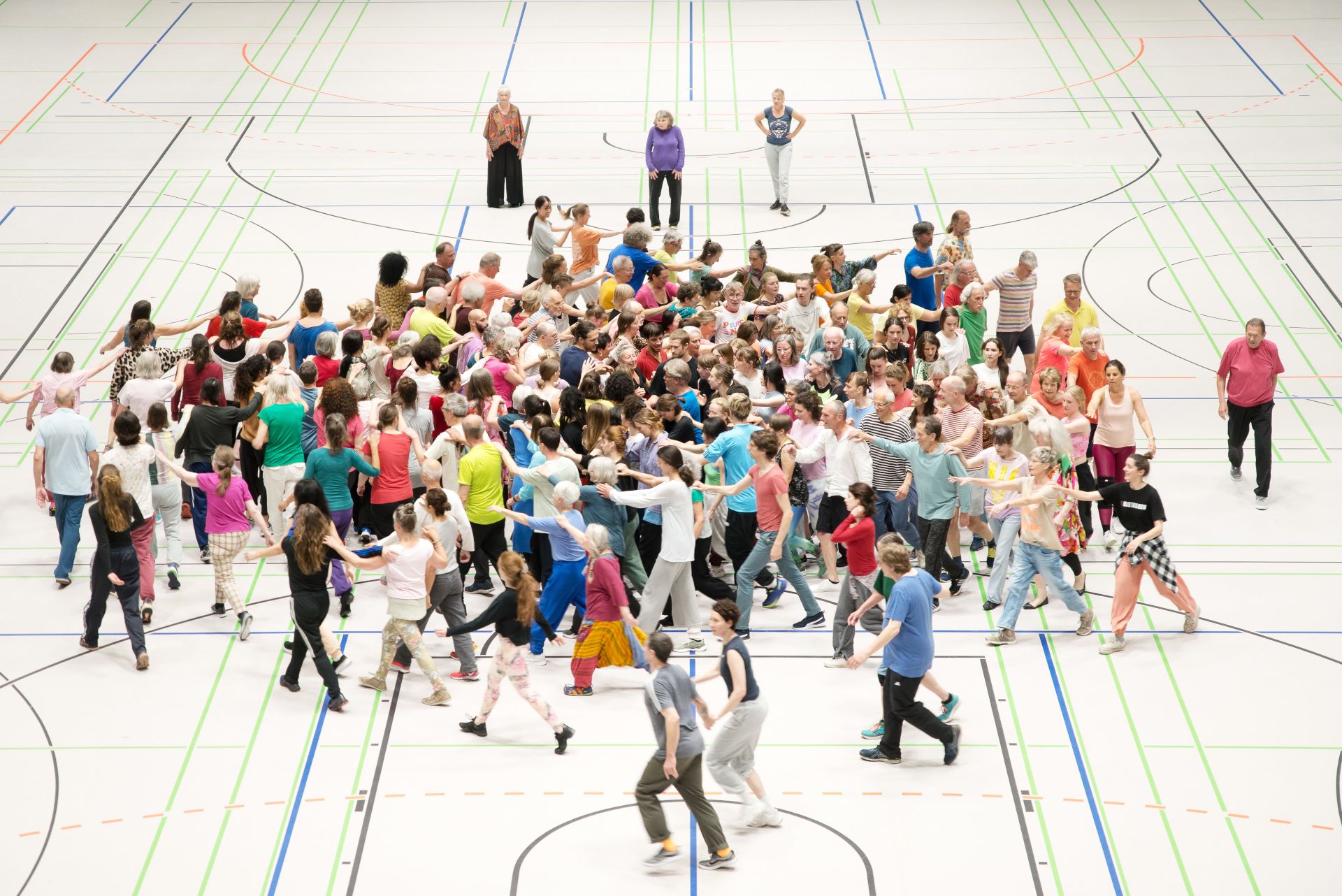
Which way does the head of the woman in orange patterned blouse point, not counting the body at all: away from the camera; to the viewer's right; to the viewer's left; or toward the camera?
toward the camera

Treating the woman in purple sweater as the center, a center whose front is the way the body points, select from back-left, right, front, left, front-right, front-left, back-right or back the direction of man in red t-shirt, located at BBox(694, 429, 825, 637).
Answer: front

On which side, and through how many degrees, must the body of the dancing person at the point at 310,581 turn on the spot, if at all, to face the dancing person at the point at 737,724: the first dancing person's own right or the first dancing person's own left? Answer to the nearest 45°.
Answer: approximately 180°

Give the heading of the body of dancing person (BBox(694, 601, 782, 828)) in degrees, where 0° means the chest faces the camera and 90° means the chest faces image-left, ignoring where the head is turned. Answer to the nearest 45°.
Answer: approximately 90°

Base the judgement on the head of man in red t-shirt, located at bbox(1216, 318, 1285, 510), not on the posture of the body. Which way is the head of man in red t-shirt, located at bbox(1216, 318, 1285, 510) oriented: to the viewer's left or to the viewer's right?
to the viewer's left

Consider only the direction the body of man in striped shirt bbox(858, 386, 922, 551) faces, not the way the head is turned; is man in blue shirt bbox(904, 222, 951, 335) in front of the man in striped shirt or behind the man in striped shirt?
behind

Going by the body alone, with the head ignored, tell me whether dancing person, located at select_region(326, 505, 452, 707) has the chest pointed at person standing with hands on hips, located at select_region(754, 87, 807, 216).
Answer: no

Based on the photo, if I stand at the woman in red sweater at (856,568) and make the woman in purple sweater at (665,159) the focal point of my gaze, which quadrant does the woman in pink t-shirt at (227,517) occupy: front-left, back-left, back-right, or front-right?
front-left

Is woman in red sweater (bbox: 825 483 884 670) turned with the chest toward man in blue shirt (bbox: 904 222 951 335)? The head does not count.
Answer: no

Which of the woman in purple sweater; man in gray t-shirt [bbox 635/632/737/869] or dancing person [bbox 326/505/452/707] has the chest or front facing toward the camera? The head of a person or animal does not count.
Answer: the woman in purple sweater

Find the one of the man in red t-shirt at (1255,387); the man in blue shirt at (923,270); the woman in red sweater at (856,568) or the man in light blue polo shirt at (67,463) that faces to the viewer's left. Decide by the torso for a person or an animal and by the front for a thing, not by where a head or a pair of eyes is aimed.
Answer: the woman in red sweater

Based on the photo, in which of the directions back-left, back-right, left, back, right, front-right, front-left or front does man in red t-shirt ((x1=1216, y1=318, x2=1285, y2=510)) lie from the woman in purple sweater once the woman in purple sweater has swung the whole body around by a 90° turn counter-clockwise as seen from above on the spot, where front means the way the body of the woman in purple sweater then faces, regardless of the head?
front-right

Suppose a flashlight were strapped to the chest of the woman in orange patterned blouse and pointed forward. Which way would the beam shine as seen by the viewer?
toward the camera

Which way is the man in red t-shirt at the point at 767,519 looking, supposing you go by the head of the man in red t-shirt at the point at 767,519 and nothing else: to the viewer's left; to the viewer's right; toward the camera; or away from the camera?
to the viewer's left

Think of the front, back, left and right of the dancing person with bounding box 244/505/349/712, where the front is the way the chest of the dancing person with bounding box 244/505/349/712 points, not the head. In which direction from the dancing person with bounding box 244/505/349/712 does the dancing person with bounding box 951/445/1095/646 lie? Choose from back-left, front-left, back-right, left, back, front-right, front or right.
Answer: back-right

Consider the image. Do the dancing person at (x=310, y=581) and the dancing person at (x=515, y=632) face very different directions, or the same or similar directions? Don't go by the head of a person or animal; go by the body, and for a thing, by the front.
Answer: same or similar directions
